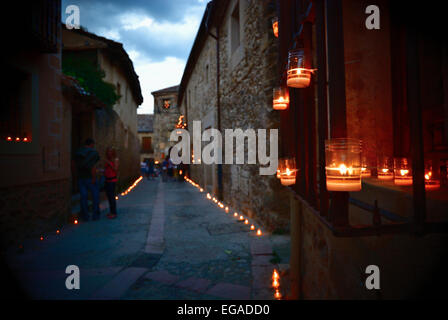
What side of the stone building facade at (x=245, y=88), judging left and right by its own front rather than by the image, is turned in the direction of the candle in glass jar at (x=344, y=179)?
left

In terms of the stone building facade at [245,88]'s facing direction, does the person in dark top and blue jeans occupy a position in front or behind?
in front

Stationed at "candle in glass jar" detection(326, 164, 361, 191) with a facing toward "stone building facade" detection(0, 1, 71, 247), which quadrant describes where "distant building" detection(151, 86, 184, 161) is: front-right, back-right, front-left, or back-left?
front-right

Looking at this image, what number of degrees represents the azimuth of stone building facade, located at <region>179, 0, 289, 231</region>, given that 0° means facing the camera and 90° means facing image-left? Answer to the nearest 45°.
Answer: approximately 90°

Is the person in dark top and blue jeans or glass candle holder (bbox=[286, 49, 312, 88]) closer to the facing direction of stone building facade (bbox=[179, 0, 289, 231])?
the person in dark top and blue jeans

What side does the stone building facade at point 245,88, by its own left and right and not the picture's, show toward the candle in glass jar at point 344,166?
left

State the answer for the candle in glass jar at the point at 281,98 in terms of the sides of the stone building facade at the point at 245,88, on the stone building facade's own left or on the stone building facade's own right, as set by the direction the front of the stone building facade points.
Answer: on the stone building facade's own left

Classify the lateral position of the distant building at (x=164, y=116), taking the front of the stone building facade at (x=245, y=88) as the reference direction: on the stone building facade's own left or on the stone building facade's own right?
on the stone building facade's own right

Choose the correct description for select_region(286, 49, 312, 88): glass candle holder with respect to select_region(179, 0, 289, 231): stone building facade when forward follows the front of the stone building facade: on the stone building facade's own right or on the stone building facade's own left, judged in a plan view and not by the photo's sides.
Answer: on the stone building facade's own left

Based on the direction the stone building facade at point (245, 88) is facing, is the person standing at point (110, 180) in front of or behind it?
in front
